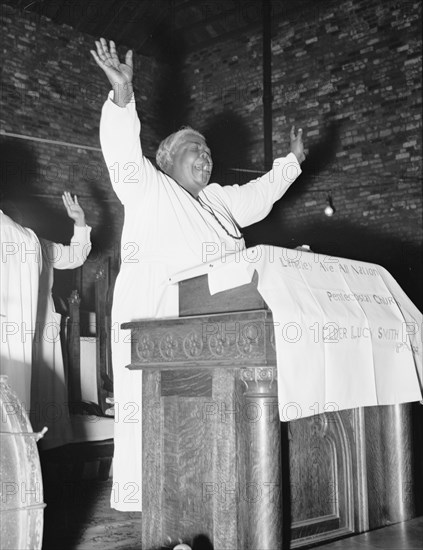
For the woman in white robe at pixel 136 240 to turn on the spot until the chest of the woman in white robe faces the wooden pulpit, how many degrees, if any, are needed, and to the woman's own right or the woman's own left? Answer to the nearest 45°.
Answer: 0° — they already face it

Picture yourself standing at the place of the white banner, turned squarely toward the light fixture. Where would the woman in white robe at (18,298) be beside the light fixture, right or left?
left

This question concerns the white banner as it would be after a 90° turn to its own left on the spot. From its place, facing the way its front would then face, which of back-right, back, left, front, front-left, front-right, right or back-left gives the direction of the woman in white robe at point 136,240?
left

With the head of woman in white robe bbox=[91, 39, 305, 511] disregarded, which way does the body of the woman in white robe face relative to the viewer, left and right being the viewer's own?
facing the viewer and to the right of the viewer

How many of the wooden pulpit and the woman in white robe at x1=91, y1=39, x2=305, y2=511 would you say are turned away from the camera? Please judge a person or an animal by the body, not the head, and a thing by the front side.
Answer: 0

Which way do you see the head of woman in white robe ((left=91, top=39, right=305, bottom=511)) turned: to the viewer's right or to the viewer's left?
to the viewer's right

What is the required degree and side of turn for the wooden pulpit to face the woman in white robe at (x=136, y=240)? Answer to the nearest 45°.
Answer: approximately 180°

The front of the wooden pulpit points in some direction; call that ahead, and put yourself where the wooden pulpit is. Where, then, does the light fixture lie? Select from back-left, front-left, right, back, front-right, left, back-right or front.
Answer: back-left

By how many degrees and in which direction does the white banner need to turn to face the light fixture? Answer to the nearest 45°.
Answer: approximately 135° to its left
